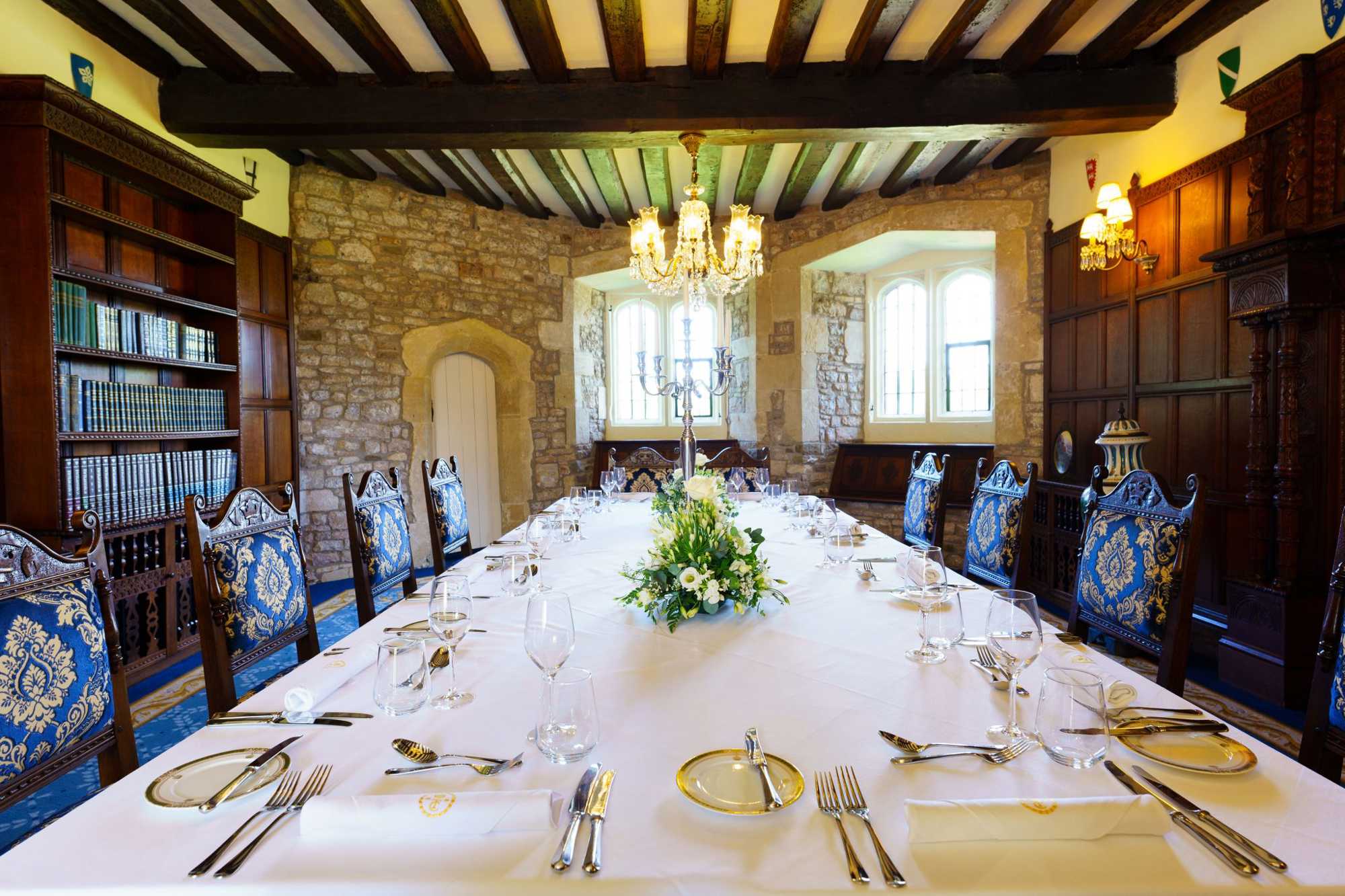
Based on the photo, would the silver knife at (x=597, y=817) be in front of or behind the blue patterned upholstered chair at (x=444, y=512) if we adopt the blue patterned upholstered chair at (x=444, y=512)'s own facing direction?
in front

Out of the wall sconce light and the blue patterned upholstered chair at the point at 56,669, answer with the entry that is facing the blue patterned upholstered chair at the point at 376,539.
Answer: the wall sconce light

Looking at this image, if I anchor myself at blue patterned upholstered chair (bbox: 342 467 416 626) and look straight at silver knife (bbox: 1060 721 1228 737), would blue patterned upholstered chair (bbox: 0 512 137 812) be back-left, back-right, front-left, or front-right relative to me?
front-right

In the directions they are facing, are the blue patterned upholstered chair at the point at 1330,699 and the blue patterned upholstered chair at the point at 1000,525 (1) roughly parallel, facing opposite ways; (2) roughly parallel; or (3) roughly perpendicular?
roughly parallel

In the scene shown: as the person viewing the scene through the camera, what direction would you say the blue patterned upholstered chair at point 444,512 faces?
facing the viewer and to the right of the viewer

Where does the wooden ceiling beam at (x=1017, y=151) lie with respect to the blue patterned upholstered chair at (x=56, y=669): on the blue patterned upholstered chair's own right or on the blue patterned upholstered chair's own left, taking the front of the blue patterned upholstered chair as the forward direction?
on the blue patterned upholstered chair's own left

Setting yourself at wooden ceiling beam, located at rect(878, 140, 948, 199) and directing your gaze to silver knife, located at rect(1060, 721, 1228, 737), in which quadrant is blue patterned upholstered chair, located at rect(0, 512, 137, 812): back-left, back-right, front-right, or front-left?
front-right

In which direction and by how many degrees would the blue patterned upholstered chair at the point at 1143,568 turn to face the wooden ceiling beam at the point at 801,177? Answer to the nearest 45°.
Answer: approximately 90° to its right

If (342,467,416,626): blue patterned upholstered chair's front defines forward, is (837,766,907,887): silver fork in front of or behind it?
in front

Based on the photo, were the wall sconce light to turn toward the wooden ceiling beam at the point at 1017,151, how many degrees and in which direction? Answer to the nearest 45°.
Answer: approximately 90° to its right

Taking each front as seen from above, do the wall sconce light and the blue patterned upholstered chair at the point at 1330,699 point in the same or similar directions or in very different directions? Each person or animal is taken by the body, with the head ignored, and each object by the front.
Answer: same or similar directions

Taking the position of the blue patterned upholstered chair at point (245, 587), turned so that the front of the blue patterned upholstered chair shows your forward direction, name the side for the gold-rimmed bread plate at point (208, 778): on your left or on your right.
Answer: on your right

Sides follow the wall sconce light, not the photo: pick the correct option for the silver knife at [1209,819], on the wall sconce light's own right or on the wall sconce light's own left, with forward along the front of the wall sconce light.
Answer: on the wall sconce light's own left

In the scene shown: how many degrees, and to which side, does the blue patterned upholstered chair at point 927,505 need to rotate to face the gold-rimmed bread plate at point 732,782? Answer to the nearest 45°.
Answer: approximately 45° to its left

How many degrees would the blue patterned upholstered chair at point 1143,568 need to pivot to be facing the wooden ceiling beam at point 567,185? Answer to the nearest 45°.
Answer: approximately 90° to its right

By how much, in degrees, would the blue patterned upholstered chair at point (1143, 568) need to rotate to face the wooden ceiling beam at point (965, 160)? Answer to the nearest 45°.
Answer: approximately 135° to its right
